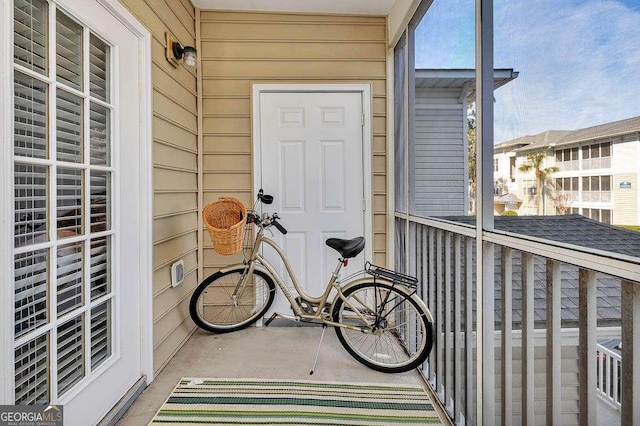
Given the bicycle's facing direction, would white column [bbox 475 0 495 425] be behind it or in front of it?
behind

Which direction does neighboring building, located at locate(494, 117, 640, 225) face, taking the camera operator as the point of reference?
facing the viewer and to the left of the viewer

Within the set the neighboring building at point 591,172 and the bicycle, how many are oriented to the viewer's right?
0

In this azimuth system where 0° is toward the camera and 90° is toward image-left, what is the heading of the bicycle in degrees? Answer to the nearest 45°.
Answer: approximately 135°

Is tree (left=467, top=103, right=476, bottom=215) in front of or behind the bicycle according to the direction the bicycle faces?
behind
